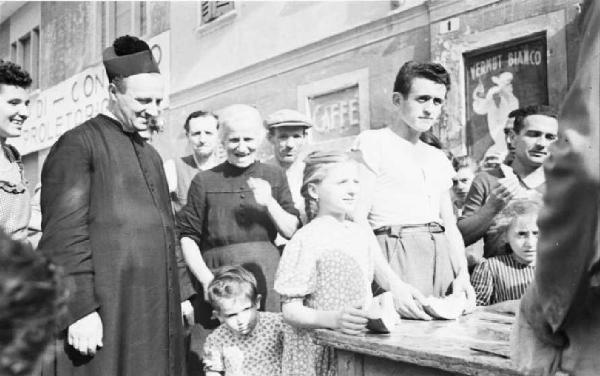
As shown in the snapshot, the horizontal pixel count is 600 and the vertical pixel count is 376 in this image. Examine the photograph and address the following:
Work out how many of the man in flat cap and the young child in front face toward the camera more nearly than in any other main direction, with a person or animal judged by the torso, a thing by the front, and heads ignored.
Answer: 2

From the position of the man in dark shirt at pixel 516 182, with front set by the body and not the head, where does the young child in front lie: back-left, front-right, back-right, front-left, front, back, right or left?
right

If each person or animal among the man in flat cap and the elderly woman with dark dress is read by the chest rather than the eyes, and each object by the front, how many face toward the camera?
2

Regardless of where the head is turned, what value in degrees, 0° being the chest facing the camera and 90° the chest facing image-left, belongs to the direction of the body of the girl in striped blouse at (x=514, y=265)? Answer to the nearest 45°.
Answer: approximately 315°

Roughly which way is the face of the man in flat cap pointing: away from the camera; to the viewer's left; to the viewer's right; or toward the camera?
toward the camera

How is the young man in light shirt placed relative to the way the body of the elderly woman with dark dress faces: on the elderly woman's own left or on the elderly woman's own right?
on the elderly woman's own left

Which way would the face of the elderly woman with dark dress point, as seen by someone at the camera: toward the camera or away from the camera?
toward the camera

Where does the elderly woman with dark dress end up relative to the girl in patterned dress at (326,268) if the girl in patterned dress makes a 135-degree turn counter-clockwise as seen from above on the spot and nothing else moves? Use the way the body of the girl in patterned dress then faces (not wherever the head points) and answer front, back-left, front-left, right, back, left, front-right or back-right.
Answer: front-left

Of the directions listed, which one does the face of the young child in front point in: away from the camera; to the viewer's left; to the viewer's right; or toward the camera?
toward the camera

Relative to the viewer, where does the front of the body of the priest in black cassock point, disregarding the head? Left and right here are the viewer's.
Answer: facing the viewer and to the right of the viewer

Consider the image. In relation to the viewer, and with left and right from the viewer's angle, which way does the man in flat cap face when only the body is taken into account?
facing the viewer

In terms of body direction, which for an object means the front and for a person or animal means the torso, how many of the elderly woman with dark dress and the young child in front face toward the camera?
2

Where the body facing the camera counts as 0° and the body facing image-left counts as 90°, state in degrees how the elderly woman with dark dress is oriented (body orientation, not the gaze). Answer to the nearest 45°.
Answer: approximately 0°

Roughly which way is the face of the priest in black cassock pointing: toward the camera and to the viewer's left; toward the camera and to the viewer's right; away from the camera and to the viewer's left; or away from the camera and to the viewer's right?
toward the camera and to the viewer's right

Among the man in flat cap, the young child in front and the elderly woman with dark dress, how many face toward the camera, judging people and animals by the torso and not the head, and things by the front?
3
